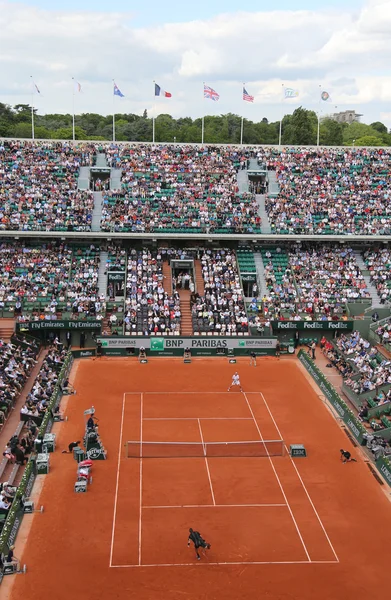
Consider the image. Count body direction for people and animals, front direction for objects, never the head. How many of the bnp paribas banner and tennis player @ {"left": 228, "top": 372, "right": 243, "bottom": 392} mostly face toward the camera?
2

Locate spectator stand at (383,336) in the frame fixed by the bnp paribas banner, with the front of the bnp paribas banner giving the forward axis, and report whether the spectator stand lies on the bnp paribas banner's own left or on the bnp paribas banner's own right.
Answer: on the bnp paribas banner's own left

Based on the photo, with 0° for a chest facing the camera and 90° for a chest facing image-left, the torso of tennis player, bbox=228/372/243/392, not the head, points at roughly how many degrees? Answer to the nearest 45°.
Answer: approximately 0°

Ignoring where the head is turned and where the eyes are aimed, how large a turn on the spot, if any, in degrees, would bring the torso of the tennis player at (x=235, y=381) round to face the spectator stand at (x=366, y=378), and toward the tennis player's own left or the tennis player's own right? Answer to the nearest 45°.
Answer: approximately 90° to the tennis player's own left

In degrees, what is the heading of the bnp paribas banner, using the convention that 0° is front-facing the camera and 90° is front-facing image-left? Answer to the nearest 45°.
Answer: approximately 0°

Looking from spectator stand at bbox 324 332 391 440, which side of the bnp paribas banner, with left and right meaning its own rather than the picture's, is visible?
left

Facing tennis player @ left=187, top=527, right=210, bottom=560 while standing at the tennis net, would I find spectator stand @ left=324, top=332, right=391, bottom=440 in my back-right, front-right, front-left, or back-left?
back-left
